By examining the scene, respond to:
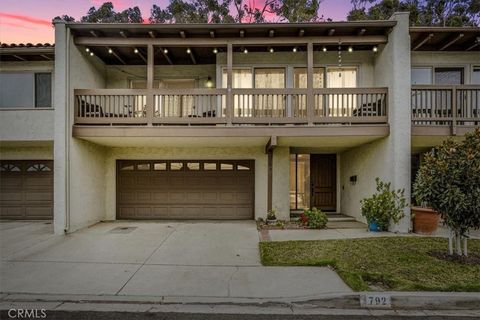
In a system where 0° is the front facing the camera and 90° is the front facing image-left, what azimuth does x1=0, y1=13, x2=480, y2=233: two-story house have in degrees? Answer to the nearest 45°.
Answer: approximately 0°

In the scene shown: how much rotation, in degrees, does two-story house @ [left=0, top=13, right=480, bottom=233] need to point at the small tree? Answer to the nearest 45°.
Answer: approximately 45° to its left

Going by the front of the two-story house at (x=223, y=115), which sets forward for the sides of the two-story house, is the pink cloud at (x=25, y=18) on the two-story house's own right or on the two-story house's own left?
on the two-story house's own right

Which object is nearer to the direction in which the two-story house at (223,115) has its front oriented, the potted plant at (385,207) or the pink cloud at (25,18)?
the potted plant
